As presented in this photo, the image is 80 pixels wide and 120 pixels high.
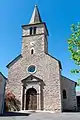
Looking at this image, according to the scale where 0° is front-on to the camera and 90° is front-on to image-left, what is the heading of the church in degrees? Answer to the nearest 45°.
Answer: approximately 0°
